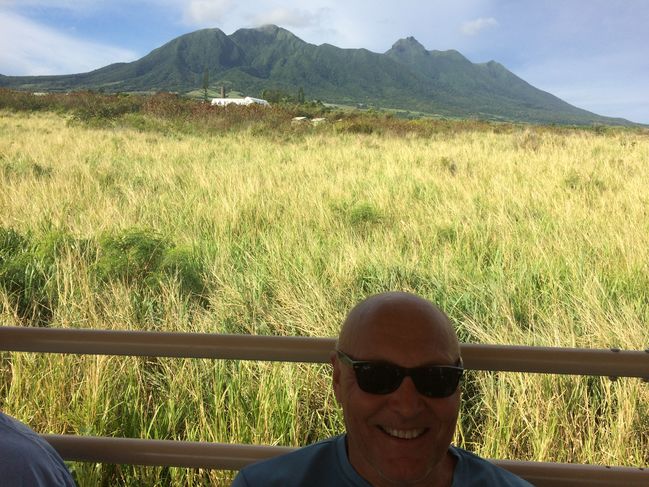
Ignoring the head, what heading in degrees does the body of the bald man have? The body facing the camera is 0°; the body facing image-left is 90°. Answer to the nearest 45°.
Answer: approximately 0°
